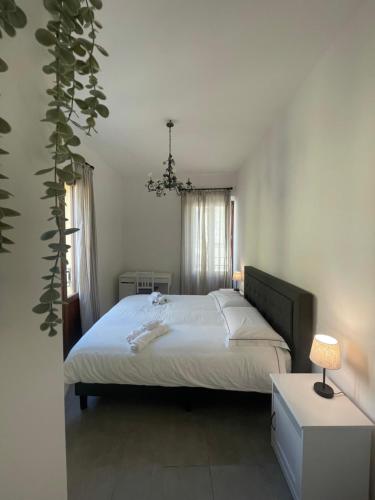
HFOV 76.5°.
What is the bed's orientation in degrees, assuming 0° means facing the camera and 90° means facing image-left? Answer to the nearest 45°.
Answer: approximately 90°

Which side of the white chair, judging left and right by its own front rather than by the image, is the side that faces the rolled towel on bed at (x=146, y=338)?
back

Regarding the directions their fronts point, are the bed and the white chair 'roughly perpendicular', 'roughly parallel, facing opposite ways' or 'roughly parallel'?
roughly perpendicular

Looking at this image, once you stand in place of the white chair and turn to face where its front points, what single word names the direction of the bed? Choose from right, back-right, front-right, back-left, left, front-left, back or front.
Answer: back

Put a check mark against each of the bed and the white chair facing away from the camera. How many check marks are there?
1

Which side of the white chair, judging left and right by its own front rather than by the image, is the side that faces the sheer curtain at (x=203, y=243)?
right

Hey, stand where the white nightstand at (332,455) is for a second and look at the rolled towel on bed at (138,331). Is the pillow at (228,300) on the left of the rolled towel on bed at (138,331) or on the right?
right

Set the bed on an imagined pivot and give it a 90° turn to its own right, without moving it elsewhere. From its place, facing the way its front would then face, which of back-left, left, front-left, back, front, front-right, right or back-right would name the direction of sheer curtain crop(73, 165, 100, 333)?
front-left

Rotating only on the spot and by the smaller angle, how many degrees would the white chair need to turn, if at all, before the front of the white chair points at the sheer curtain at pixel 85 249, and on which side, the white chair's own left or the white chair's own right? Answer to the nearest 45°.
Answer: approximately 135° to the white chair's own left

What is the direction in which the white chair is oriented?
away from the camera

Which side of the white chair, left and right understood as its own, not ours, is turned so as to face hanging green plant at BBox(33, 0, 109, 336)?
back

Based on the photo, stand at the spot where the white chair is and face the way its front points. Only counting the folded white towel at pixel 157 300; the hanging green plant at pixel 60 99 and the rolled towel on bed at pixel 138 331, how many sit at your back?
3

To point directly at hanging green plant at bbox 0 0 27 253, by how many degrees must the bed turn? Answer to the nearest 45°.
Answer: approximately 90° to its left

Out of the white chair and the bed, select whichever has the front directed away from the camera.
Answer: the white chair

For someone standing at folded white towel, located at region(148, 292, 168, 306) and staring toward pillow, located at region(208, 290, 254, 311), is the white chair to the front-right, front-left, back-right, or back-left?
back-left

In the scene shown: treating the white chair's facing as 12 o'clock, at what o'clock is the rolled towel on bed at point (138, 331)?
The rolled towel on bed is roughly at 6 o'clock from the white chair.

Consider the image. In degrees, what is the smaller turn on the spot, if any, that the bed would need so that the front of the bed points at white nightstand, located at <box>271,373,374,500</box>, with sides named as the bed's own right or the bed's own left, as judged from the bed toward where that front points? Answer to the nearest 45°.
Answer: approximately 135° to the bed's own left
